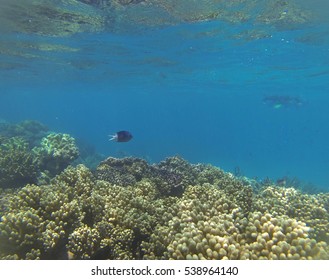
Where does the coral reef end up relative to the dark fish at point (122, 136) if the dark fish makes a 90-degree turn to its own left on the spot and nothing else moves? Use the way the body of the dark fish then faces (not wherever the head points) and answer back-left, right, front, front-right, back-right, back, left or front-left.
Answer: back

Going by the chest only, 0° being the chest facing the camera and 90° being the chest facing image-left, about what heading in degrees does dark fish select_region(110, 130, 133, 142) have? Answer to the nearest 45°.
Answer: approximately 270°

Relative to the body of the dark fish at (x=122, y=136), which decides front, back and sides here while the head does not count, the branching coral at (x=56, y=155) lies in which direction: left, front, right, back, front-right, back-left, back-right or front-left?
back-left

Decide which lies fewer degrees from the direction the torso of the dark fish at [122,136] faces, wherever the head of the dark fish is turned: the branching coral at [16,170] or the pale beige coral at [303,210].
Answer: the pale beige coral

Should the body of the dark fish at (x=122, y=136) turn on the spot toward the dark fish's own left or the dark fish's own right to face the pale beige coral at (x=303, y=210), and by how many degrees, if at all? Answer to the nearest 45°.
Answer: approximately 45° to the dark fish's own right

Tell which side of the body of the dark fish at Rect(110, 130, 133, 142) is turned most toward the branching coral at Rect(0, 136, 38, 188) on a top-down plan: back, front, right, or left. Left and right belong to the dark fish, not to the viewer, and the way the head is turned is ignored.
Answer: back
